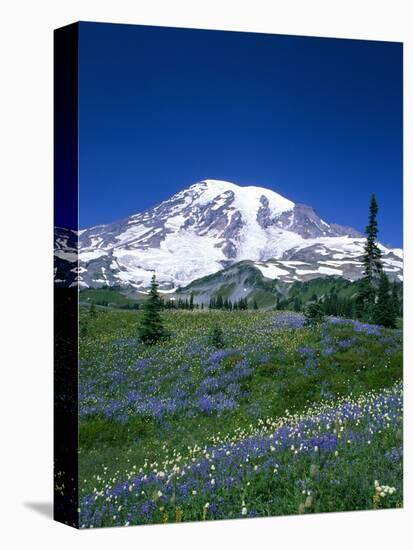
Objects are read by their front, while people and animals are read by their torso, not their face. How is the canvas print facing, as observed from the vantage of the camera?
facing the viewer and to the right of the viewer
